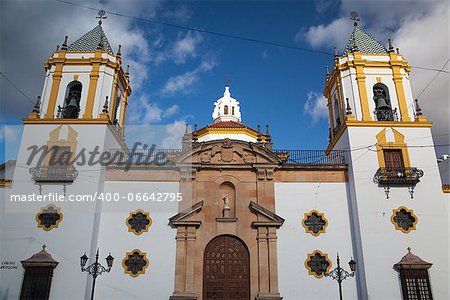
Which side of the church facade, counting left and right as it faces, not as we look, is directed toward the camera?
front
